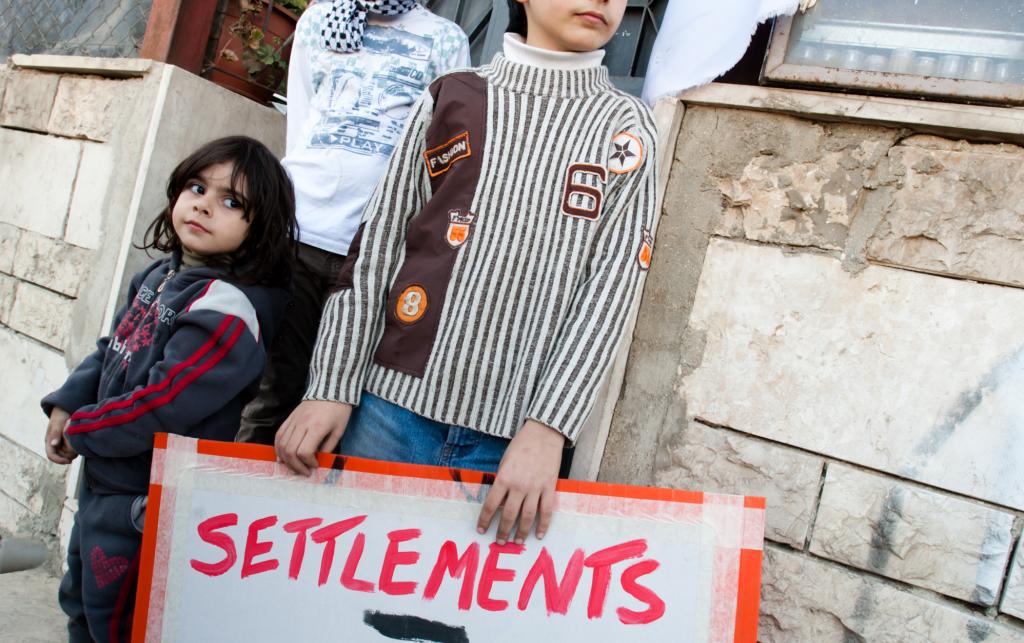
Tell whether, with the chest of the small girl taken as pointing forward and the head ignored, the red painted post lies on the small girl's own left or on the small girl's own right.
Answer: on the small girl's own right

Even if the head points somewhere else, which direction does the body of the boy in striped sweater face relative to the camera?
toward the camera

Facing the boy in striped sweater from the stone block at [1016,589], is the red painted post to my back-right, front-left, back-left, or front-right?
front-right

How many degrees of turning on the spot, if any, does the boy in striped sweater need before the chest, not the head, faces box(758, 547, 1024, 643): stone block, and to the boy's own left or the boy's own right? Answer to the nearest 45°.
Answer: approximately 90° to the boy's own left

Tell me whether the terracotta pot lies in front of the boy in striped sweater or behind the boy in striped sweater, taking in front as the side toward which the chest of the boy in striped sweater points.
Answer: behind

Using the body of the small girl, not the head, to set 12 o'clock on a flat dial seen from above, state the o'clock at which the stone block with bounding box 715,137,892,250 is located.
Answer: The stone block is roughly at 8 o'clock from the small girl.

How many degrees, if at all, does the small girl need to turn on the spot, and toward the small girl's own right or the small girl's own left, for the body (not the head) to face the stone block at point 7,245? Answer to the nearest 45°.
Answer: approximately 135° to the small girl's own right

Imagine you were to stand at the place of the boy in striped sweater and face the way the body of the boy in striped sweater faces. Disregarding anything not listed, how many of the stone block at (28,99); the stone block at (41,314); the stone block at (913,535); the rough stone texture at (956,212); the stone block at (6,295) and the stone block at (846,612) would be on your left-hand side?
3

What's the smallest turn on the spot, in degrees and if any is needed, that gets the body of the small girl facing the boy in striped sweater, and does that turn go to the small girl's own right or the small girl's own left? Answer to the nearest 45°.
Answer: approximately 90° to the small girl's own left

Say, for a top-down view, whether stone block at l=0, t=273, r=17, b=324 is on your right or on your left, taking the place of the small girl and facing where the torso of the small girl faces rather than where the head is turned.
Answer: on your right

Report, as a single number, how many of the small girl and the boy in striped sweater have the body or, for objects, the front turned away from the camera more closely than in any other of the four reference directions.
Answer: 0
